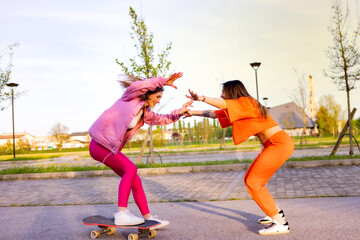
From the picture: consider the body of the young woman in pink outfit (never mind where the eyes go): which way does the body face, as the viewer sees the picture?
to the viewer's right

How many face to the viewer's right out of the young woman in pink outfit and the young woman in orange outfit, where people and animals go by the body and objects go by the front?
1

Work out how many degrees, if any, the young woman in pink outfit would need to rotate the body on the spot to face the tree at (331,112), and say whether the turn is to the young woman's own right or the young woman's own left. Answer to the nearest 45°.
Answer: approximately 45° to the young woman's own left

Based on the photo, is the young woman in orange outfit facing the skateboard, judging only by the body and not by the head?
yes

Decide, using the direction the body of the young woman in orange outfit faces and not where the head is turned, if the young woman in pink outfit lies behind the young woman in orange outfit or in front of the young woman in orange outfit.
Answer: in front

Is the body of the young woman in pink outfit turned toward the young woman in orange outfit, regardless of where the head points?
yes

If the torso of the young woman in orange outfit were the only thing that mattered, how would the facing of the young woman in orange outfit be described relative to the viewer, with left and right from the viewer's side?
facing to the left of the viewer

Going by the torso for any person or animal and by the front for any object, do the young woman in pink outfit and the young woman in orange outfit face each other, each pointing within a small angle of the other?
yes

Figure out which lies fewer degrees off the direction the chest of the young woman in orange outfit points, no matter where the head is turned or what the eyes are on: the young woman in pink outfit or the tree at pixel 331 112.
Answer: the young woman in pink outfit

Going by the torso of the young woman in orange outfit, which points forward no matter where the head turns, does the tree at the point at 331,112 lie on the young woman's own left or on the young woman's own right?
on the young woman's own right

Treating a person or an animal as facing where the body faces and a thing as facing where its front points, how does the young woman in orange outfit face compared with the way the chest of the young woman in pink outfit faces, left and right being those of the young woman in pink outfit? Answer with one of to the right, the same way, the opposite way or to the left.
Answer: the opposite way
